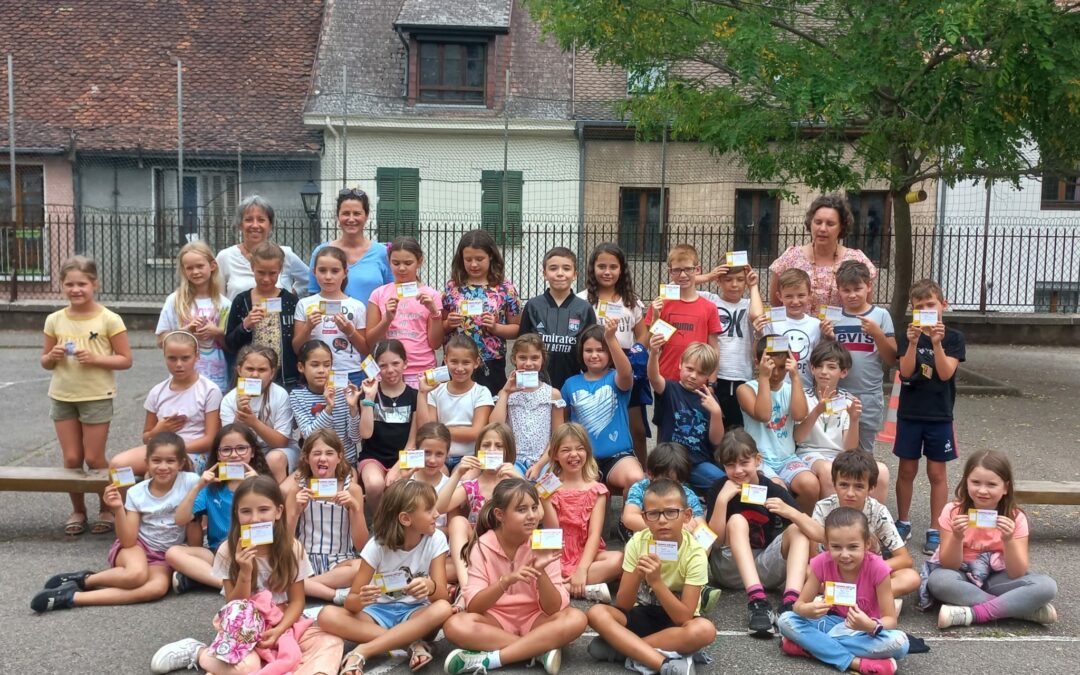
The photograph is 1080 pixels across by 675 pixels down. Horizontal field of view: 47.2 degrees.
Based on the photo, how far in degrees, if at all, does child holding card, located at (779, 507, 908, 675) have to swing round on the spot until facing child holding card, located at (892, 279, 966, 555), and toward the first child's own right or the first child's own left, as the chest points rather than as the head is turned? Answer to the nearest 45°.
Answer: approximately 180°

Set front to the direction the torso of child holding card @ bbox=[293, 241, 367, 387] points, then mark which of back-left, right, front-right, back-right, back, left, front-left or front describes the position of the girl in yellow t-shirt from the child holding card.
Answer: right

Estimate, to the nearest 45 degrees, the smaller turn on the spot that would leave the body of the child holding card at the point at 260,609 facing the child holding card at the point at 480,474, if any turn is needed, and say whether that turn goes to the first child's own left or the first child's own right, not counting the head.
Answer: approximately 135° to the first child's own left

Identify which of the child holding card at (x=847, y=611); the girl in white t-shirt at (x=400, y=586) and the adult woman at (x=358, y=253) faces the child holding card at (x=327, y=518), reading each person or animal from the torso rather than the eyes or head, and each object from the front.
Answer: the adult woman

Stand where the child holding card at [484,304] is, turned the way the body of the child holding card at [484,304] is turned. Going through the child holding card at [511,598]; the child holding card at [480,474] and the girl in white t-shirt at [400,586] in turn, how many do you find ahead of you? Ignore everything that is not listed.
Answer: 3

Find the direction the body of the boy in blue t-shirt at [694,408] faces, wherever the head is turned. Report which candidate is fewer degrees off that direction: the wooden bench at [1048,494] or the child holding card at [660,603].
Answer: the child holding card

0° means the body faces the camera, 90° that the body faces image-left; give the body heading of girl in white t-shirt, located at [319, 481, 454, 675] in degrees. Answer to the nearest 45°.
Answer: approximately 0°

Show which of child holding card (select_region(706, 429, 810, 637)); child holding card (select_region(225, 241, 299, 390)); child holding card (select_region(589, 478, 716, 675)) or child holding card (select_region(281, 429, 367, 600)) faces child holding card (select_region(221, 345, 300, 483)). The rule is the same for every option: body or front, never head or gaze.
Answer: child holding card (select_region(225, 241, 299, 390))
